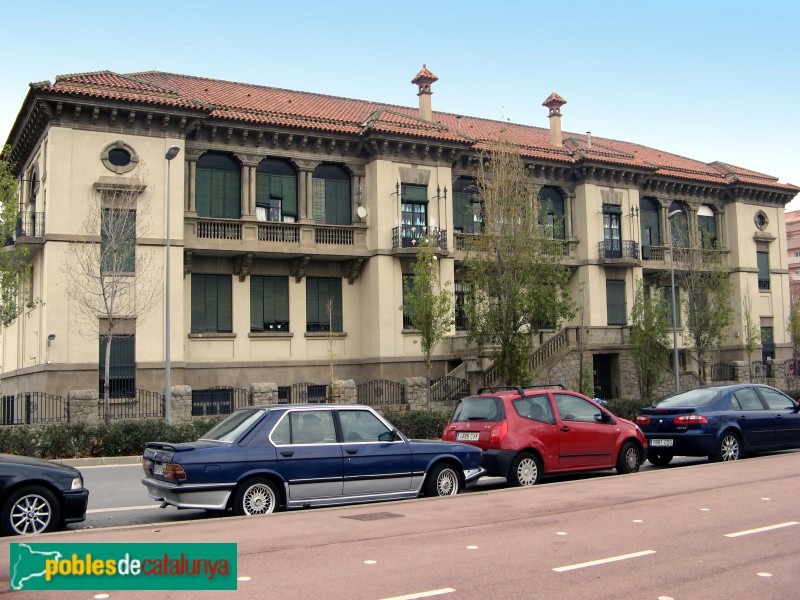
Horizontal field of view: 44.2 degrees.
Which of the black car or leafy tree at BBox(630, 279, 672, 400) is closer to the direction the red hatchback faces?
the leafy tree

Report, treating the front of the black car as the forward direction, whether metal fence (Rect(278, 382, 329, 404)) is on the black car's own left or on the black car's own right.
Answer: on the black car's own left

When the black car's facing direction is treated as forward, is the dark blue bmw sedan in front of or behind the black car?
in front

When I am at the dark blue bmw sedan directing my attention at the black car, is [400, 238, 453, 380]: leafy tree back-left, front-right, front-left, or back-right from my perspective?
back-right

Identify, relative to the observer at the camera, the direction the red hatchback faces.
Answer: facing away from the viewer and to the right of the viewer

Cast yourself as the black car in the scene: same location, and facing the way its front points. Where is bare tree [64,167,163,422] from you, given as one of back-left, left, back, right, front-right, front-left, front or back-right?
left

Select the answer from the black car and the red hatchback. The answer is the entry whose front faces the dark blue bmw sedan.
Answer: the black car

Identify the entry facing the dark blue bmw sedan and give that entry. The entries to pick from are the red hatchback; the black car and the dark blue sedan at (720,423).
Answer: the black car

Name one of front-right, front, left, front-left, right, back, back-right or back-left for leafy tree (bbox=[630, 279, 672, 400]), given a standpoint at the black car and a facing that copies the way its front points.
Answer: front-left

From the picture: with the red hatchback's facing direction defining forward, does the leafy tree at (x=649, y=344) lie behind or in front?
in front

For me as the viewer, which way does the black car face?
facing to the right of the viewer
